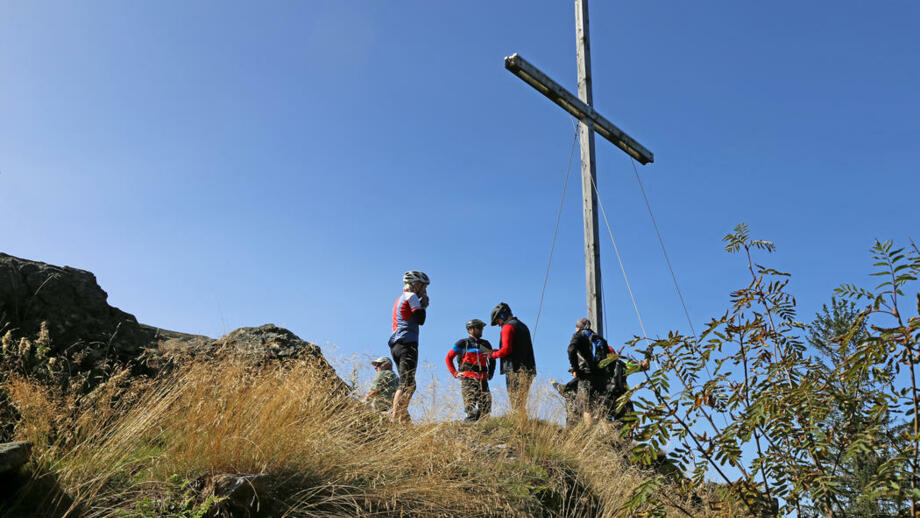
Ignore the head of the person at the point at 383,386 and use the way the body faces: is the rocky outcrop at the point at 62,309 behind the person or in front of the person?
in front

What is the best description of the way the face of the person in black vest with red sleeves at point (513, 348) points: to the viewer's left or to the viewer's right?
to the viewer's left

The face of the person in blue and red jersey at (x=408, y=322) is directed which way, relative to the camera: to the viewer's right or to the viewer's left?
to the viewer's right

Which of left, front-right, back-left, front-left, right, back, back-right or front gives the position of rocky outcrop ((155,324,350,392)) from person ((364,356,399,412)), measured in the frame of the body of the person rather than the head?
front

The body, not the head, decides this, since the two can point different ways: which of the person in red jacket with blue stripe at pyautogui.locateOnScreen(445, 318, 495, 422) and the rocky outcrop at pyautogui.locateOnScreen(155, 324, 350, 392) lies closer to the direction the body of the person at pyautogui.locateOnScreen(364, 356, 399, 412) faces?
the rocky outcrop

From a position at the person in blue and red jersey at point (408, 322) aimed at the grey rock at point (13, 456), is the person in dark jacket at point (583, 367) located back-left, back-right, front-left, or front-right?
back-left

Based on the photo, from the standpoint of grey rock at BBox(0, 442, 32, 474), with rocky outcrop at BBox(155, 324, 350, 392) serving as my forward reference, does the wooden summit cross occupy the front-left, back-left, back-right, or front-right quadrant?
front-right

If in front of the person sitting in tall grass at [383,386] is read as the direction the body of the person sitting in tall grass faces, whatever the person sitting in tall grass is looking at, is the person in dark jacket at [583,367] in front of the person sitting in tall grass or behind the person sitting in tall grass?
behind

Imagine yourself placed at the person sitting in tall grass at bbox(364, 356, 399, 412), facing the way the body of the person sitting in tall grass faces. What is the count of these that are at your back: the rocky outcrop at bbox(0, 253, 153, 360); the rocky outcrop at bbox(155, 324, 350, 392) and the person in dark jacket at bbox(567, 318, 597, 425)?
1

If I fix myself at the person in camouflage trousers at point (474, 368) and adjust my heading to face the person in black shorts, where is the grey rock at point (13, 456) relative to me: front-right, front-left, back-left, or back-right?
front-left
